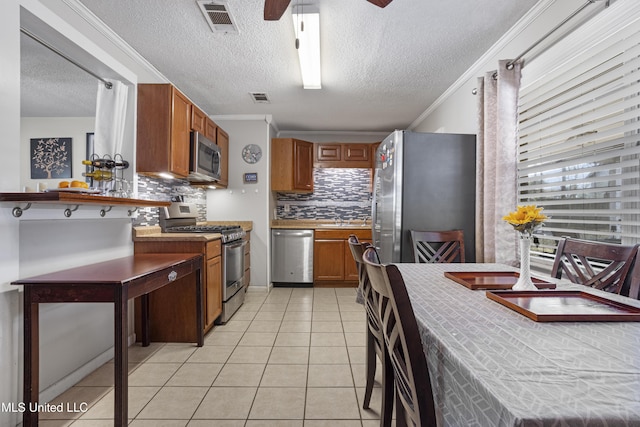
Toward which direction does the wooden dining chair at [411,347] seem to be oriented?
to the viewer's right

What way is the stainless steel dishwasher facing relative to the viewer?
toward the camera

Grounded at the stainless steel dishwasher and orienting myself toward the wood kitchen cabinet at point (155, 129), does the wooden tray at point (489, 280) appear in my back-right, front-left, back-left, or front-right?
front-left

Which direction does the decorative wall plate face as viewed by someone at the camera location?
facing the viewer

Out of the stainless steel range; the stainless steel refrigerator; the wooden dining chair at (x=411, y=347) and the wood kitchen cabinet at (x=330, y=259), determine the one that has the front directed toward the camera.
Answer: the wood kitchen cabinet

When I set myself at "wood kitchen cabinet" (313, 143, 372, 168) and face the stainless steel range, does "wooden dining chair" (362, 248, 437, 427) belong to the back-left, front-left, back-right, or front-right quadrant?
front-left

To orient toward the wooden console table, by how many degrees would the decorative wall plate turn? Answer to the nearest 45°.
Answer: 0° — it already faces it

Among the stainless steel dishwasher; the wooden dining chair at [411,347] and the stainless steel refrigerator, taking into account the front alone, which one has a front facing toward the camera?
the stainless steel dishwasher

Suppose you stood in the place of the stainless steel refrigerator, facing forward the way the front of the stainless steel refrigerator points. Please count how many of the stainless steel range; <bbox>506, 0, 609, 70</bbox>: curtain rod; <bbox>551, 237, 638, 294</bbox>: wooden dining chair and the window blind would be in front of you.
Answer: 1

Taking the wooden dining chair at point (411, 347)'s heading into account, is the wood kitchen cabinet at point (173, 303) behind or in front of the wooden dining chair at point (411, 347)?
behind

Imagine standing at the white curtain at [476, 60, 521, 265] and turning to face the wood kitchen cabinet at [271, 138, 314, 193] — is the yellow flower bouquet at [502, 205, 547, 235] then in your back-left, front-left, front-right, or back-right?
back-left

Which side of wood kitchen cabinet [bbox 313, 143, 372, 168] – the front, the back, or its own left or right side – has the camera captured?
front

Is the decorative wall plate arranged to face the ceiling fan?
yes

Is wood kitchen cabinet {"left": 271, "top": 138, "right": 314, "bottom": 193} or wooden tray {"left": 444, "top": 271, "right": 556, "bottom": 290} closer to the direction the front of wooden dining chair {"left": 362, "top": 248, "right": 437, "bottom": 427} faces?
the wooden tray

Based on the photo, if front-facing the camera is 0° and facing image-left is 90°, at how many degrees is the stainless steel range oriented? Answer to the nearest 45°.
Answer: approximately 270°

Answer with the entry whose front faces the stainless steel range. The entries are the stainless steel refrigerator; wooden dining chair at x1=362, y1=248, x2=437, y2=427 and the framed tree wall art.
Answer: the stainless steel refrigerator

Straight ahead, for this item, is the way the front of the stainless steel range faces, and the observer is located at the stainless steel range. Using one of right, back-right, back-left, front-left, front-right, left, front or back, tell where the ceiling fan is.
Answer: right
